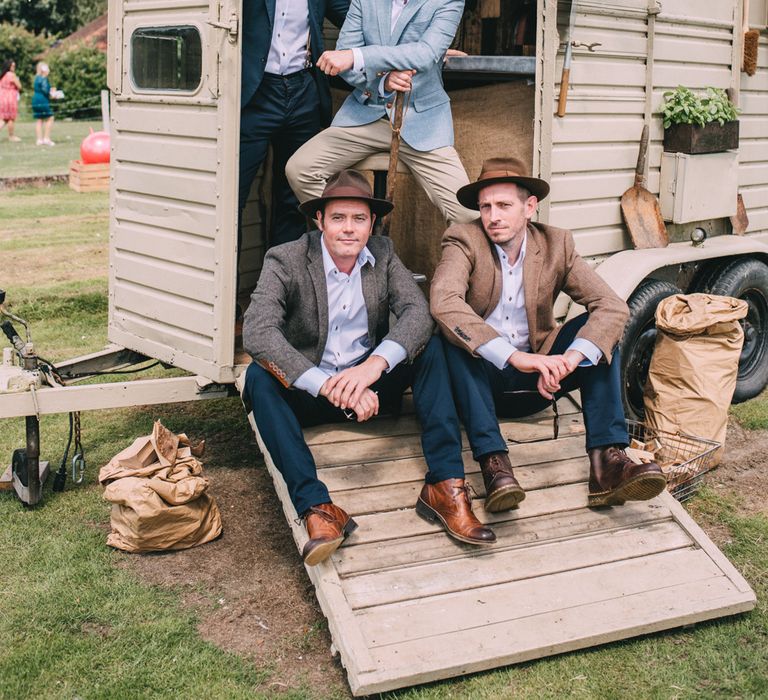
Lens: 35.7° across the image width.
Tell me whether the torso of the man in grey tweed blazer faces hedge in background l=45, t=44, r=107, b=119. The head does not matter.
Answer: no

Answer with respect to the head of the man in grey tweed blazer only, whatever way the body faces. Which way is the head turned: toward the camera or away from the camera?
toward the camera

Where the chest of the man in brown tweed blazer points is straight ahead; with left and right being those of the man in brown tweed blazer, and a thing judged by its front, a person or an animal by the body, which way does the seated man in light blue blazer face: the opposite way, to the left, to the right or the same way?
the same way

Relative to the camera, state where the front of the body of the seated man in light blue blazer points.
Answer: toward the camera

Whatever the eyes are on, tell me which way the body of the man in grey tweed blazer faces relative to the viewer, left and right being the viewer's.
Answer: facing the viewer

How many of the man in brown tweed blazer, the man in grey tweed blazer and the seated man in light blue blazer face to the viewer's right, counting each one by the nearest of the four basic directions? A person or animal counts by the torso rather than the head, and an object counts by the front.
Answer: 0

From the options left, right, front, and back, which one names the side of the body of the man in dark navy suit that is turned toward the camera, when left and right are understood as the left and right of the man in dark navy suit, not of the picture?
front

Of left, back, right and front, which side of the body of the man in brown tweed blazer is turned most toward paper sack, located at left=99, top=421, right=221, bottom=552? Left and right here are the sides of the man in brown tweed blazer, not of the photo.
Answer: right

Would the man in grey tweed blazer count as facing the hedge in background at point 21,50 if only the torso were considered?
no
